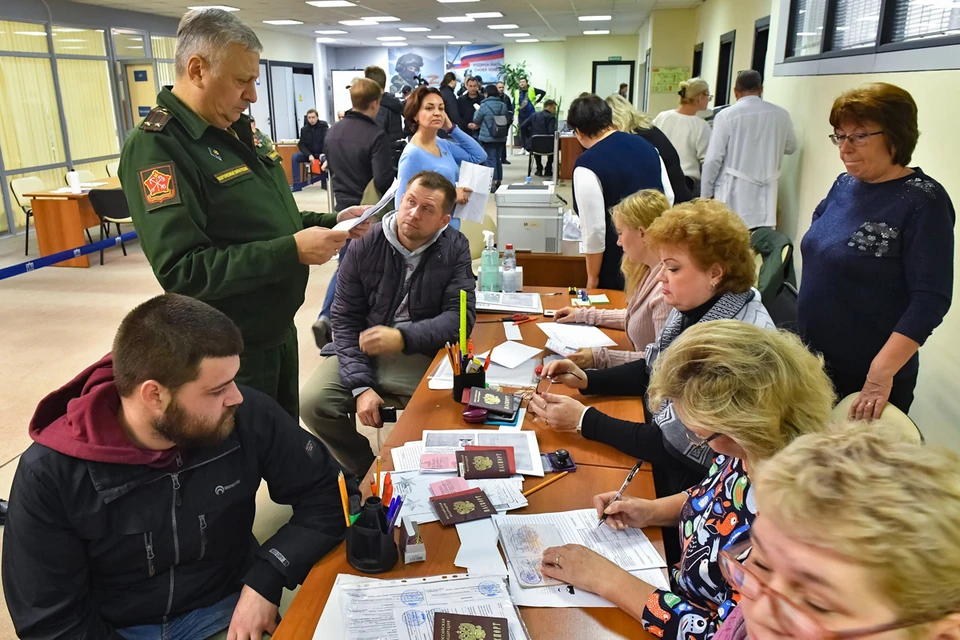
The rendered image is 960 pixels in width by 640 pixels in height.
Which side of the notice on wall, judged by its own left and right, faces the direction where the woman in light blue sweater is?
front

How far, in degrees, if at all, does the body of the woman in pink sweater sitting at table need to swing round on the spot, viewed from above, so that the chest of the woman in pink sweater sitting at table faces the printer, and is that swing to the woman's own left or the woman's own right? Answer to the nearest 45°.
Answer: approximately 90° to the woman's own right

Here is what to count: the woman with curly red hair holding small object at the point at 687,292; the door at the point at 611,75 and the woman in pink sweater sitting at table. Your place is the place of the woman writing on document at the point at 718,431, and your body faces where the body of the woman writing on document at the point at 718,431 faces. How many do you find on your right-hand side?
3

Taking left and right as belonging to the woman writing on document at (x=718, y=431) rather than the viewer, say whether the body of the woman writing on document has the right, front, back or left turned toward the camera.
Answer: left

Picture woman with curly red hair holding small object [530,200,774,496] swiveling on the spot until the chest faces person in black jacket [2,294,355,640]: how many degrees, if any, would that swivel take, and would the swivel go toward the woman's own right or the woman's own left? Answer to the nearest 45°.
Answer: approximately 45° to the woman's own left

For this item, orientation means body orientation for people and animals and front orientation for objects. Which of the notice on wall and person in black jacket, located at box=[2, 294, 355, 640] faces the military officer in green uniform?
the notice on wall

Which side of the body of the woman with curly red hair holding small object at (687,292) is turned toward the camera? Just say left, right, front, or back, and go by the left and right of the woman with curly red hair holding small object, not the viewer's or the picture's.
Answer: left

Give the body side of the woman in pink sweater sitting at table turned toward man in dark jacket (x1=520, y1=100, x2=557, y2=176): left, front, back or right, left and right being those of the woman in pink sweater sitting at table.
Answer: right

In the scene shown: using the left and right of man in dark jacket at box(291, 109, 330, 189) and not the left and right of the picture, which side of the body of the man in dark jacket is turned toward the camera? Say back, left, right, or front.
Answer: front

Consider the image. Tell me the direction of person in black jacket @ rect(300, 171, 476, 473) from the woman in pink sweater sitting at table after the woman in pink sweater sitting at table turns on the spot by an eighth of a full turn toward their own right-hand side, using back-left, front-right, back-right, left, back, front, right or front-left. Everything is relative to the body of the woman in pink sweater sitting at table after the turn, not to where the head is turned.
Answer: front-left

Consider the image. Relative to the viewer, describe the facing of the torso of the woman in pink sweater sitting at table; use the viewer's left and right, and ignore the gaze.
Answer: facing to the left of the viewer

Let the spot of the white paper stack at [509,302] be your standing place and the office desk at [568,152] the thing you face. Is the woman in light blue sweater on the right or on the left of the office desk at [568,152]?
left

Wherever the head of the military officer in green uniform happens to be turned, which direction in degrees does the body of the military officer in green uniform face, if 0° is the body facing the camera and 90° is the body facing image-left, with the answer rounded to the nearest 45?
approximately 315°

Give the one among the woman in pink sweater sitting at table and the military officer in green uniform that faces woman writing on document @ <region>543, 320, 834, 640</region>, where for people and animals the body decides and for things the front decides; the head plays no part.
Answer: the military officer in green uniform

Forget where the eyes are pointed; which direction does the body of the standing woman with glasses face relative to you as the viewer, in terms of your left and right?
facing the viewer and to the left of the viewer

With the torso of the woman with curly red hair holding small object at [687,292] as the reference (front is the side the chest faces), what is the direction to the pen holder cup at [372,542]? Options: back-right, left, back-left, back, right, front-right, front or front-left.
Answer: front-left
